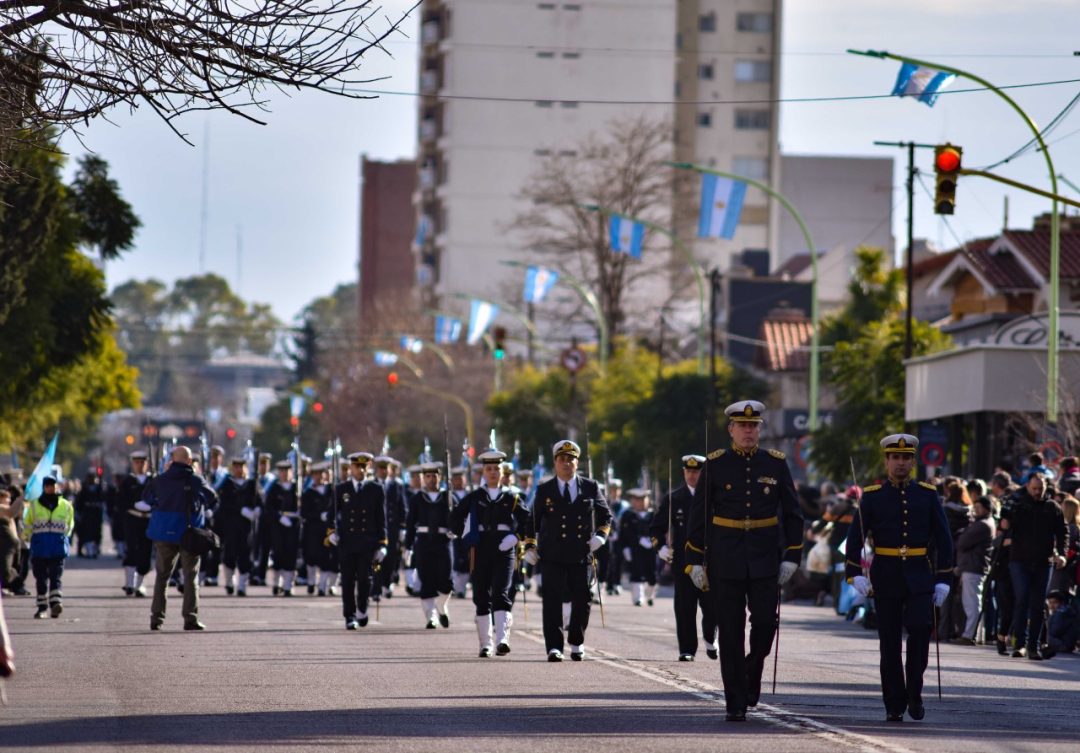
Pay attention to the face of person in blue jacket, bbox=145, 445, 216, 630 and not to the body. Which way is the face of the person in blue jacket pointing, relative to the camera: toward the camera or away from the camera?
away from the camera

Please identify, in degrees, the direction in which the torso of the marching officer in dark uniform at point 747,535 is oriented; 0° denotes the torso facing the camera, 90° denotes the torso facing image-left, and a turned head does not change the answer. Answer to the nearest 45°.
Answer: approximately 0°

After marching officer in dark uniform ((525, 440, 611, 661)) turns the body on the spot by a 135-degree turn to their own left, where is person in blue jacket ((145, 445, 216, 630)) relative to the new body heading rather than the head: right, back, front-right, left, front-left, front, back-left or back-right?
left

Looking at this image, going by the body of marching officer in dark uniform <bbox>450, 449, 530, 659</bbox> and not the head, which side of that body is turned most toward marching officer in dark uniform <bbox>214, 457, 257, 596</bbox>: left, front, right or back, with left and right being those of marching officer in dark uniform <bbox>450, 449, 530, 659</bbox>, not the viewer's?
back

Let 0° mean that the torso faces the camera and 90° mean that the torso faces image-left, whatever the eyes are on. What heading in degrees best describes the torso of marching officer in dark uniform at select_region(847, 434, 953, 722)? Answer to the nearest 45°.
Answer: approximately 0°

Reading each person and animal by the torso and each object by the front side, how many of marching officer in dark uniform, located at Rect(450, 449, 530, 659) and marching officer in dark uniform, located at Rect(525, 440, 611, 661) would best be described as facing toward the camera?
2

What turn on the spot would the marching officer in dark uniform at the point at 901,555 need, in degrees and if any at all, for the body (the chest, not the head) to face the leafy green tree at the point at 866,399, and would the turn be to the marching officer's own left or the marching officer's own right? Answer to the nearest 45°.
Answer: approximately 180°
